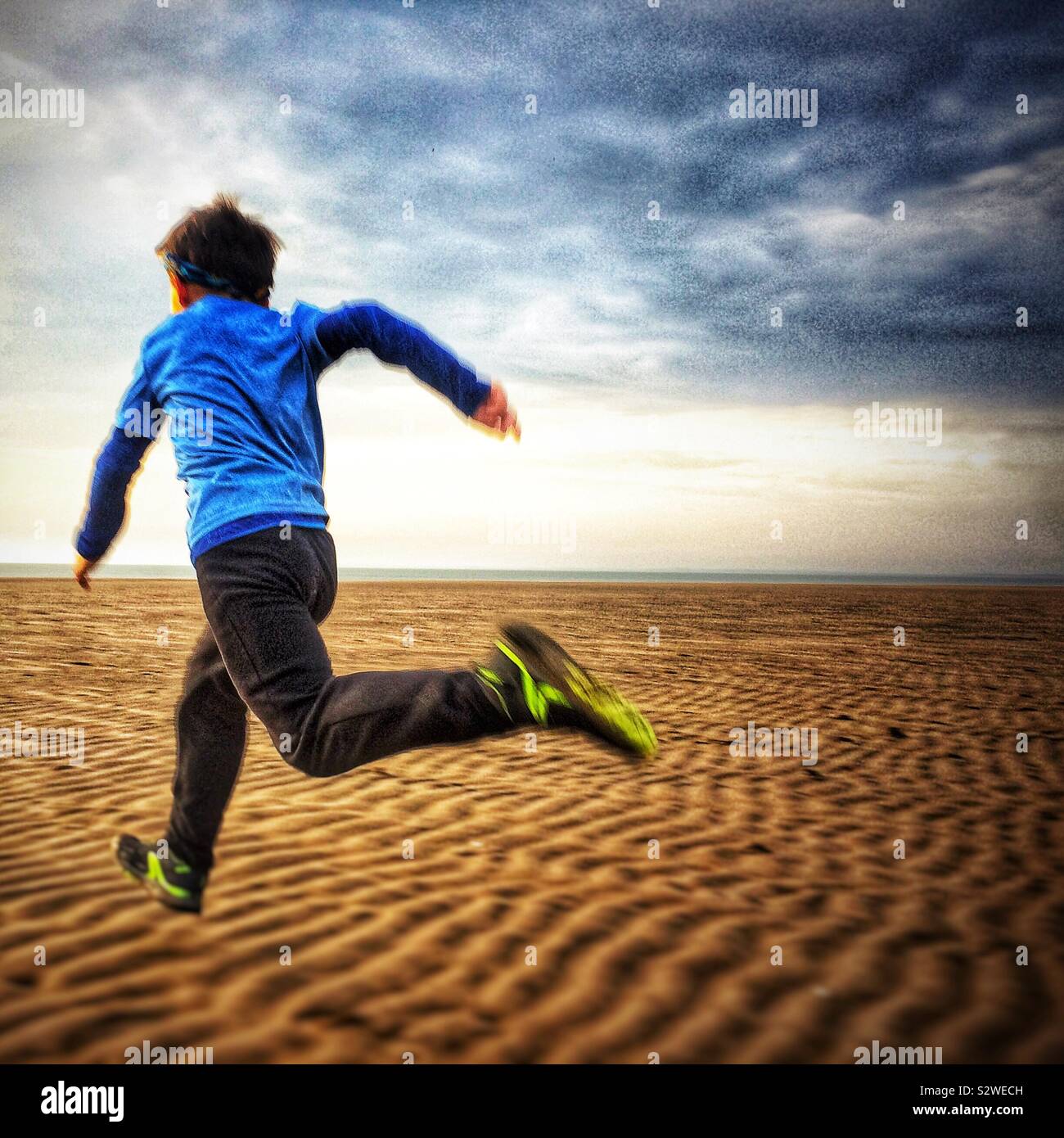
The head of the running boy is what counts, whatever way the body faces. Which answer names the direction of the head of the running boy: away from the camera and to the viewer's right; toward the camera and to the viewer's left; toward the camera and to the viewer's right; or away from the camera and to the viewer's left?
away from the camera and to the viewer's left

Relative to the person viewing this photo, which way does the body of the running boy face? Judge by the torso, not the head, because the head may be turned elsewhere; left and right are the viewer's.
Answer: facing away from the viewer and to the left of the viewer
